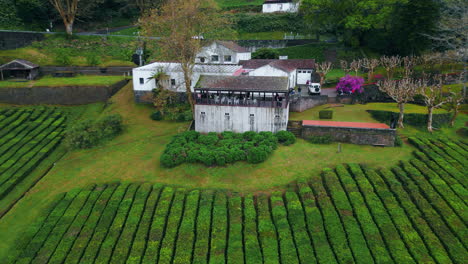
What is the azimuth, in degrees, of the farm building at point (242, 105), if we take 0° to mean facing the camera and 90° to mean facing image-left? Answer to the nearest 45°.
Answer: approximately 0°

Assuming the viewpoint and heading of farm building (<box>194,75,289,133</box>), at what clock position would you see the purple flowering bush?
The purple flowering bush is roughly at 8 o'clock from the farm building.

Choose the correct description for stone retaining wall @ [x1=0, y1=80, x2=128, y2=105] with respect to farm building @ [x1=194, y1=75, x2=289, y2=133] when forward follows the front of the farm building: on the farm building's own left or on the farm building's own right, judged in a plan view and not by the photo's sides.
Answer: on the farm building's own right

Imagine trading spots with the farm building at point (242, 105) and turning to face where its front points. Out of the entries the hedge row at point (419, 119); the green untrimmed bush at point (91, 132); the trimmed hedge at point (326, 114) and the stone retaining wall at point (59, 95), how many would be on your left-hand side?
2

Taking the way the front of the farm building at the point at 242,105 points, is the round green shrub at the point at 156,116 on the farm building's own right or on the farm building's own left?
on the farm building's own right

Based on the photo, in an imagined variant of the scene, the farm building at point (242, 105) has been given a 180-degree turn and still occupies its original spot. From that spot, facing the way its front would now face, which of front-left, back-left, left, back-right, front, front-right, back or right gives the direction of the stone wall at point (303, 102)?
front-right

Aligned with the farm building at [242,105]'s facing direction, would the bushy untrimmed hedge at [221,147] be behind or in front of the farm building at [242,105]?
in front

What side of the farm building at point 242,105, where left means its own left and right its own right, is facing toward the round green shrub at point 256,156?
front

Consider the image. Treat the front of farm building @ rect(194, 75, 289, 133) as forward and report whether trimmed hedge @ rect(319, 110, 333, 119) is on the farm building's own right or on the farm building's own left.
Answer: on the farm building's own left

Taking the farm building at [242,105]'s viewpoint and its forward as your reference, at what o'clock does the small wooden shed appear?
The small wooden shed is roughly at 4 o'clock from the farm building.

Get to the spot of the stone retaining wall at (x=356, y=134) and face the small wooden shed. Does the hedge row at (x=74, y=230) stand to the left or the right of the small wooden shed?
left

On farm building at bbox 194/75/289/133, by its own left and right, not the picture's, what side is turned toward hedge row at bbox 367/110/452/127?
left

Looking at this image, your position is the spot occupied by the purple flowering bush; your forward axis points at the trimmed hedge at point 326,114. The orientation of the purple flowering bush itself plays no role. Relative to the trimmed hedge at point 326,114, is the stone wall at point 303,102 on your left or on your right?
right

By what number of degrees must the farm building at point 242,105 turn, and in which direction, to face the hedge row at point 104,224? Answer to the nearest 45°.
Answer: approximately 45° to its right
